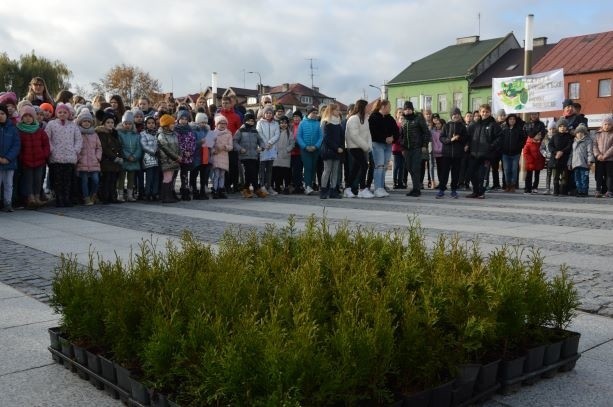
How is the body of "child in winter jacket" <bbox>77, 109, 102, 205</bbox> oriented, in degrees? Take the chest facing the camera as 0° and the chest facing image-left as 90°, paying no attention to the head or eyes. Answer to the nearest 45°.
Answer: approximately 0°

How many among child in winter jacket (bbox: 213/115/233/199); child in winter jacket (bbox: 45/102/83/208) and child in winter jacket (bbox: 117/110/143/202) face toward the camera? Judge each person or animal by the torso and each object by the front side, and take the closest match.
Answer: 3

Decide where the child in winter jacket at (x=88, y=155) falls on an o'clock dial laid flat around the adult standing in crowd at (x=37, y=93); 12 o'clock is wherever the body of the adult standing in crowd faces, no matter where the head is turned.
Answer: The child in winter jacket is roughly at 11 o'clock from the adult standing in crowd.

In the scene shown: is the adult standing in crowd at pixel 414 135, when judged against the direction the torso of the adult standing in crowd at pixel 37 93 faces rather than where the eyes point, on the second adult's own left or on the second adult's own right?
on the second adult's own left

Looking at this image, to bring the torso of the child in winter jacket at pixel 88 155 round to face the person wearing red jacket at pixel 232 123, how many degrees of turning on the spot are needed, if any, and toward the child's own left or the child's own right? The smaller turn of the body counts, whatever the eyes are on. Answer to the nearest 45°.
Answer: approximately 135° to the child's own left

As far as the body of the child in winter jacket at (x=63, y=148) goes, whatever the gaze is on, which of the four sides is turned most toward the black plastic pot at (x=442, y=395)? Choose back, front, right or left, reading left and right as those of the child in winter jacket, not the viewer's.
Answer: front

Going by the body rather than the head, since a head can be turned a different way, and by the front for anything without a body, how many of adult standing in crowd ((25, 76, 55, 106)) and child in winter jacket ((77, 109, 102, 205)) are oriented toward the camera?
2

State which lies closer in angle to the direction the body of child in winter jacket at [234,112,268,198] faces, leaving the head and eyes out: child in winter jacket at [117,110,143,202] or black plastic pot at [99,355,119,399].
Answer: the black plastic pot

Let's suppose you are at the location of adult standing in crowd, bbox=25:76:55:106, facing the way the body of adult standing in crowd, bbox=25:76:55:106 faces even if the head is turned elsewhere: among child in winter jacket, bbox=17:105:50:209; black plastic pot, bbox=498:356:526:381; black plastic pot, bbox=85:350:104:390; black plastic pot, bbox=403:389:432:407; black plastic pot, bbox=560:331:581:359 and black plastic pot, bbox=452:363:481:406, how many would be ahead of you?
6

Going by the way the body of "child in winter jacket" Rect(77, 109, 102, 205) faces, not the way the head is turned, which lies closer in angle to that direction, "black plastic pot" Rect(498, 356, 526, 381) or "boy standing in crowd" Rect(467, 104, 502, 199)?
the black plastic pot

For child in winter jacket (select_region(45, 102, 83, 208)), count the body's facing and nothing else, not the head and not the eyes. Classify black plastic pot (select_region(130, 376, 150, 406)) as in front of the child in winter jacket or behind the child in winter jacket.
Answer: in front
